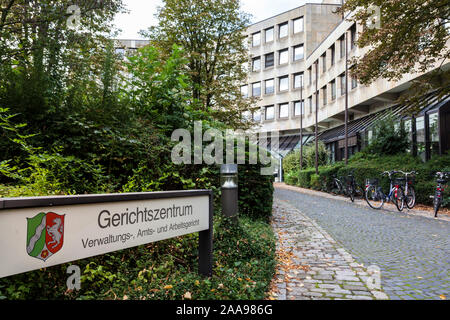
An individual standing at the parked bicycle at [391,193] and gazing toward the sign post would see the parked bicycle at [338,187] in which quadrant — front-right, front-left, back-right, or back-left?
back-right

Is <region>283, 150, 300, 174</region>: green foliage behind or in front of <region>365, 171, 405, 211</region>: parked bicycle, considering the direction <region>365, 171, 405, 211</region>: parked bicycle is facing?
behind

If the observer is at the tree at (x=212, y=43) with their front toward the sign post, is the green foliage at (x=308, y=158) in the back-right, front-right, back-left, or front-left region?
back-left

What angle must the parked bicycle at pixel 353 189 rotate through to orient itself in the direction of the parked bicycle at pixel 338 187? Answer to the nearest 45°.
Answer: approximately 135° to its right

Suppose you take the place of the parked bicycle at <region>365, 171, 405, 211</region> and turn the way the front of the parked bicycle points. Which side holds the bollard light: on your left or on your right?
on your right
